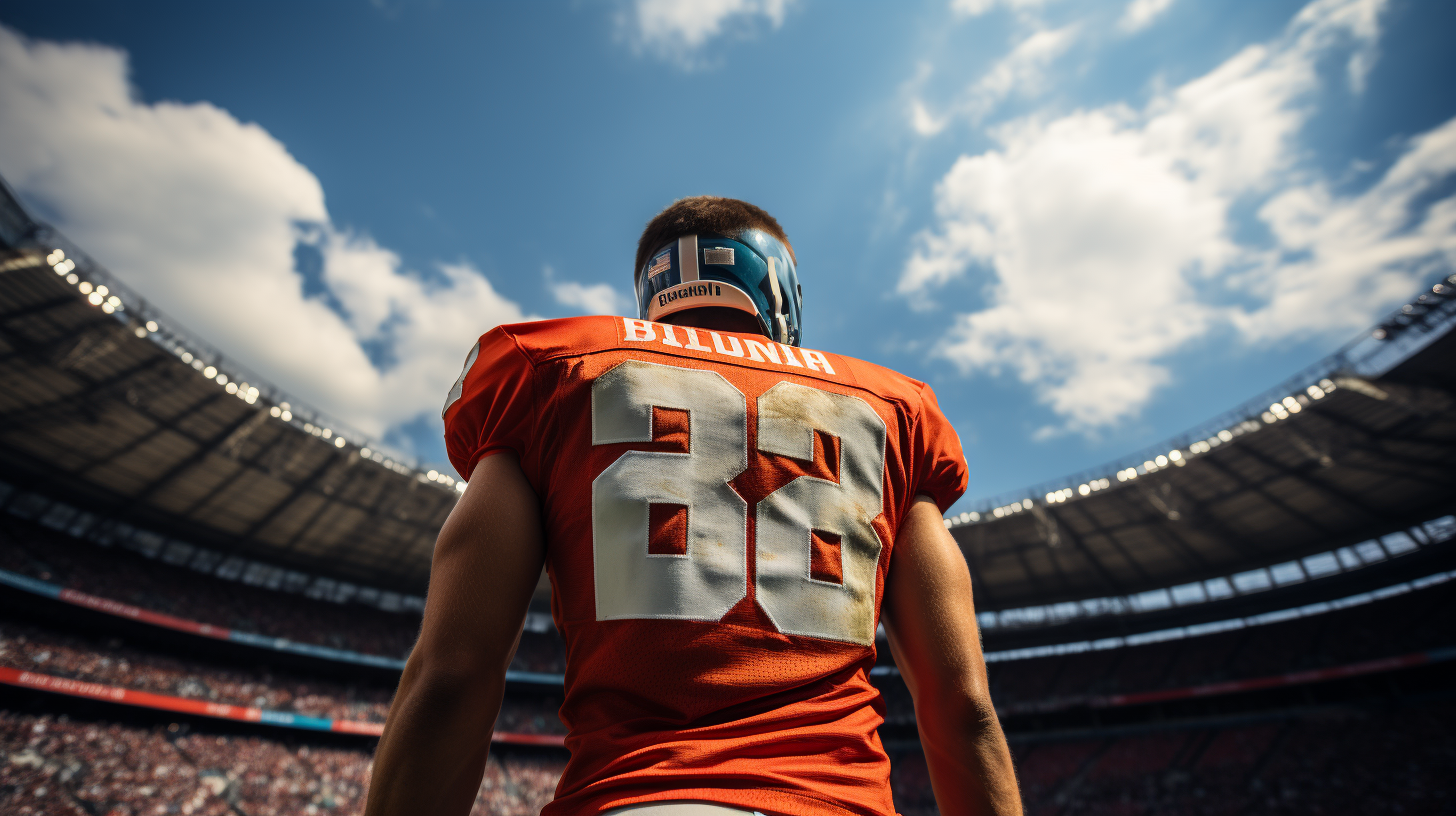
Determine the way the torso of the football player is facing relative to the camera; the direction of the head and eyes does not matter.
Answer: away from the camera
